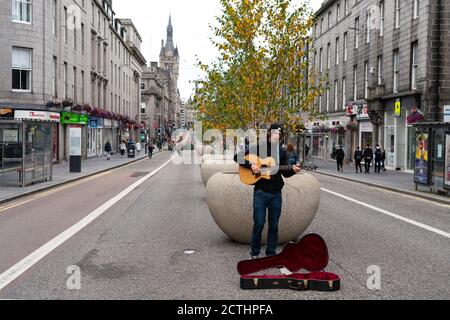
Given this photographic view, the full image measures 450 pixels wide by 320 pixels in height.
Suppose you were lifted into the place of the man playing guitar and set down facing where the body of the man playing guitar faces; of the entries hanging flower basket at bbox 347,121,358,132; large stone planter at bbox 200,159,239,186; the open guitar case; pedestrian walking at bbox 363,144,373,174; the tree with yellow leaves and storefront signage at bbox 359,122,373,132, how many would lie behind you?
5

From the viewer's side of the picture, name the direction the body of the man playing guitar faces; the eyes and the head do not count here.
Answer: toward the camera

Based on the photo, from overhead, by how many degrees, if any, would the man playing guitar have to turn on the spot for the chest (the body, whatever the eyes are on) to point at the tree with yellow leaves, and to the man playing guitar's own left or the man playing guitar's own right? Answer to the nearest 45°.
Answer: approximately 180°

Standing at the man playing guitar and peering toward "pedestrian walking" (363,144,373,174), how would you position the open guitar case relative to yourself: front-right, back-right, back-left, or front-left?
back-right

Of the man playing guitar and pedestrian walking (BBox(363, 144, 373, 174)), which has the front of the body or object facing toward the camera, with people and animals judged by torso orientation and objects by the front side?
the man playing guitar

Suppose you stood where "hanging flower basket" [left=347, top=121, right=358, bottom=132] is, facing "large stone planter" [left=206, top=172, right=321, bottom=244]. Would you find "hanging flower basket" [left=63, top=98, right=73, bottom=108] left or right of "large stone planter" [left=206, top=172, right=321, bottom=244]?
right

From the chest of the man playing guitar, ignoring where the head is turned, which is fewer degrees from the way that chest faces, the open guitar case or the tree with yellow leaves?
the open guitar case
